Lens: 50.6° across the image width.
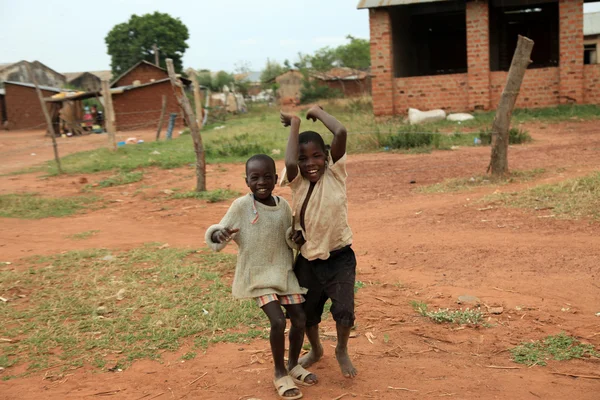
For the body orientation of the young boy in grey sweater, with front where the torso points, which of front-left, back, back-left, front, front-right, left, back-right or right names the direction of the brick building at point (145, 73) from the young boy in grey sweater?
back

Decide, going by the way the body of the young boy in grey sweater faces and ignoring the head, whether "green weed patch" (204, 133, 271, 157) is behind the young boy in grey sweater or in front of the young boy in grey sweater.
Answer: behind

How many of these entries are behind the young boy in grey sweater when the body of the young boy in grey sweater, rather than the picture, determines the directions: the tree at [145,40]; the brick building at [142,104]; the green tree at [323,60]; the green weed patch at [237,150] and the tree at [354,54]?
5

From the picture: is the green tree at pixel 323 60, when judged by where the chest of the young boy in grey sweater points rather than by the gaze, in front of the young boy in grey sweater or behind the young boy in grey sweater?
behind

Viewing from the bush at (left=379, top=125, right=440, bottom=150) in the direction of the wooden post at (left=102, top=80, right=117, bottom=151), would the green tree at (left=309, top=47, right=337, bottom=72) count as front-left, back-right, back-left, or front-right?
front-right

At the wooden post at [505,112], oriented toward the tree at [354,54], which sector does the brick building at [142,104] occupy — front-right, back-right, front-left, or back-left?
front-left

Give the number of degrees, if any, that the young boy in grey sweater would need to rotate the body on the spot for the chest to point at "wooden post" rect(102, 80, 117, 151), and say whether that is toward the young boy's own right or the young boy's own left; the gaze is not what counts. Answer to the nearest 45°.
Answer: approximately 180°

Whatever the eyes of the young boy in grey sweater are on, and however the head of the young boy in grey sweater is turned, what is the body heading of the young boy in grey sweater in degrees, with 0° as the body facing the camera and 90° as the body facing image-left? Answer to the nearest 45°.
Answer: approximately 0°

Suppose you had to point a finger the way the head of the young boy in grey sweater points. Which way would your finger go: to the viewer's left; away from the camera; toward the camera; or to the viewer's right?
toward the camera

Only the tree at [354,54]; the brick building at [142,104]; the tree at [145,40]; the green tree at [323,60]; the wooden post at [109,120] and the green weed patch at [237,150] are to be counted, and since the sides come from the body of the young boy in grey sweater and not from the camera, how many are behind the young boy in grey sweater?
6

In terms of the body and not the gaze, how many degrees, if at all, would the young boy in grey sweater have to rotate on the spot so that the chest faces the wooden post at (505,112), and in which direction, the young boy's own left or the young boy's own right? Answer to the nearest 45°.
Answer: approximately 135° to the young boy's own left

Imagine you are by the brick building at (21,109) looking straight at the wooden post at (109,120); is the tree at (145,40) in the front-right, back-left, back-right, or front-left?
back-left

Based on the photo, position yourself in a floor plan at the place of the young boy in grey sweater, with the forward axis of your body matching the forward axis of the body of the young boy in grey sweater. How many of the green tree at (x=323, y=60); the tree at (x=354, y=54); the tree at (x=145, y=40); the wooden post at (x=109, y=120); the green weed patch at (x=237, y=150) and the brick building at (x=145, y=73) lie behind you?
6

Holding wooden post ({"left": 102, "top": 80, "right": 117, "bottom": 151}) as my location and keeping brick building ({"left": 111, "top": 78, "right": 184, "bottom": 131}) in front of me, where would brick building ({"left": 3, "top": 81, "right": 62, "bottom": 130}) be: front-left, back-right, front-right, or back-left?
front-left

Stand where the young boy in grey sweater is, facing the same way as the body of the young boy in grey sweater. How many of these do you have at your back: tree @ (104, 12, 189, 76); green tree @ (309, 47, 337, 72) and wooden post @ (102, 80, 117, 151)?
3

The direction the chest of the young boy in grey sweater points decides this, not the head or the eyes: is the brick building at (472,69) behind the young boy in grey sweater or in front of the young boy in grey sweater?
behind
